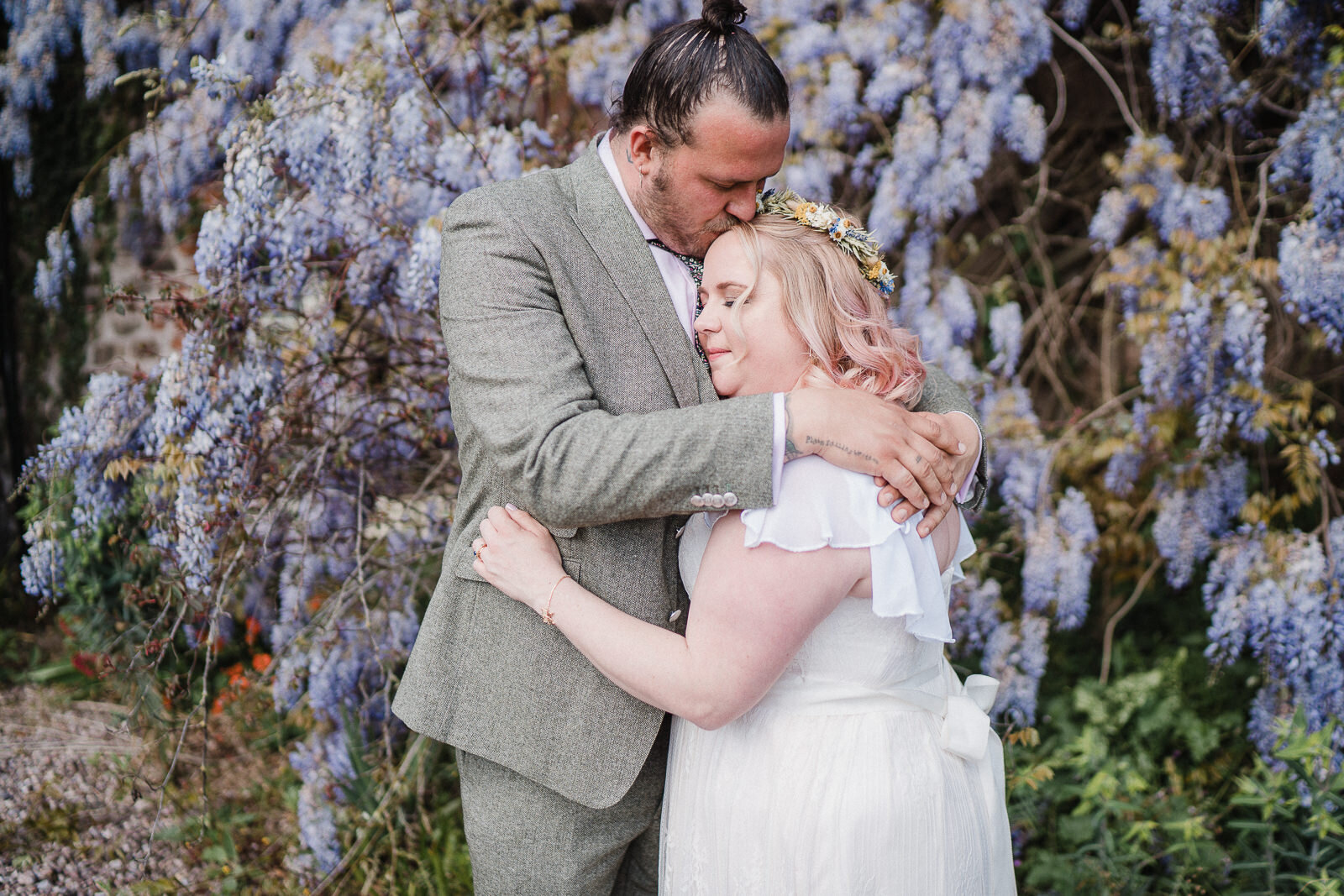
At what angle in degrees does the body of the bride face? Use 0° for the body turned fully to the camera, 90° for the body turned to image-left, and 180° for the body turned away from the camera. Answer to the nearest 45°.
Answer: approximately 90°

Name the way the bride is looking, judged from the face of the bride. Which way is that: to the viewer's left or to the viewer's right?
to the viewer's left
